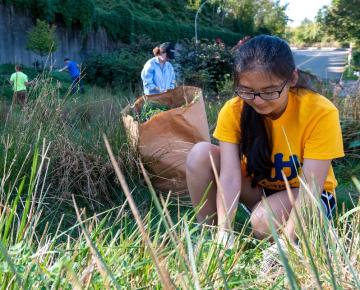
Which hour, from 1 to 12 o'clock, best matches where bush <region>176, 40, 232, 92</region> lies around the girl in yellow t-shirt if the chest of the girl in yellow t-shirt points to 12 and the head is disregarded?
The bush is roughly at 4 o'clock from the girl in yellow t-shirt.

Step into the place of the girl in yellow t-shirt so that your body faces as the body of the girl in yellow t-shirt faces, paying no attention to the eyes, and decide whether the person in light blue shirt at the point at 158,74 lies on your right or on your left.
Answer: on your right

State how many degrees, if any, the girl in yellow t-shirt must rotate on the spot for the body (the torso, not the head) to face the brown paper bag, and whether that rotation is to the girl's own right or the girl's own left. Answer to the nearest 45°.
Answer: approximately 90° to the girl's own right

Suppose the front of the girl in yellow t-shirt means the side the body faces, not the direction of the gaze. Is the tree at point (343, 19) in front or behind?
behind
